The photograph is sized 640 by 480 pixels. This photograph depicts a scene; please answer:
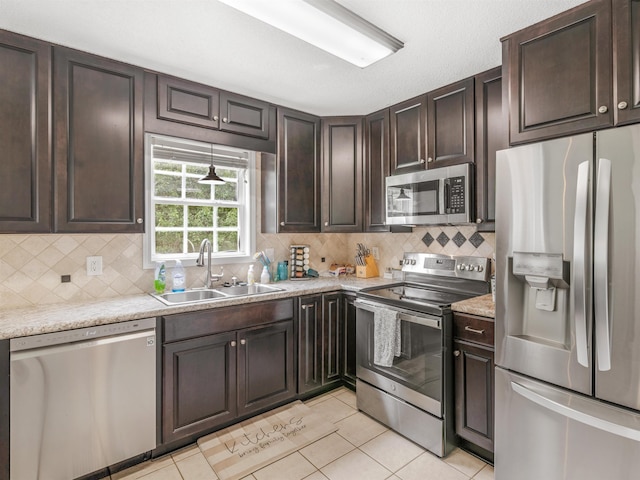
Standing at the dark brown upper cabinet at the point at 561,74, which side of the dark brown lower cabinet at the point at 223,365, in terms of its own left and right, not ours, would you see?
front

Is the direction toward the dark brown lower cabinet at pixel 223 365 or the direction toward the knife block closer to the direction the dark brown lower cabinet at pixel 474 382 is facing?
the dark brown lower cabinet

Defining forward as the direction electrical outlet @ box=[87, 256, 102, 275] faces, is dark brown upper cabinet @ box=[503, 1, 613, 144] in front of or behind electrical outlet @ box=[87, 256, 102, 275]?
in front

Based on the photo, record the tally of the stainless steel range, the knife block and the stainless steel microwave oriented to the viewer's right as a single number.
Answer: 0

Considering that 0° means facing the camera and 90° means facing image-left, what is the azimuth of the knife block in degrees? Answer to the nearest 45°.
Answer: approximately 45°

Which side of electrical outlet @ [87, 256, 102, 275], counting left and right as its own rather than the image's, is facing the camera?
front

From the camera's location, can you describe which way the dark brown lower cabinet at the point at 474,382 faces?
facing the viewer and to the left of the viewer

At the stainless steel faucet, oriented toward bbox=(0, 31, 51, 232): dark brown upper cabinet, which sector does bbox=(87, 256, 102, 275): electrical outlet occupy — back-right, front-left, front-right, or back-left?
front-right

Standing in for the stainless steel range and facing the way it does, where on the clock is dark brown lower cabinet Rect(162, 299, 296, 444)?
The dark brown lower cabinet is roughly at 1 o'clock from the stainless steel range.

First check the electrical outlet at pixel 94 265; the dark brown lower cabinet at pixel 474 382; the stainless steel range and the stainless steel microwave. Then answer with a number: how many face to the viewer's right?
0

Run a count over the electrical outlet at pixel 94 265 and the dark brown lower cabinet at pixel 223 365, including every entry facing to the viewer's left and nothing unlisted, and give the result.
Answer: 0

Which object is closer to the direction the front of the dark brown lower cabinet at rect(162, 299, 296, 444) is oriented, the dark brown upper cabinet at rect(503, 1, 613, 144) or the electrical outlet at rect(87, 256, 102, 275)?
the dark brown upper cabinet

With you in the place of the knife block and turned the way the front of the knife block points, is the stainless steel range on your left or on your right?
on your left

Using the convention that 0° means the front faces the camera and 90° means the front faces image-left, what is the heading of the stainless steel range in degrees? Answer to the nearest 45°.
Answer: approximately 45°
